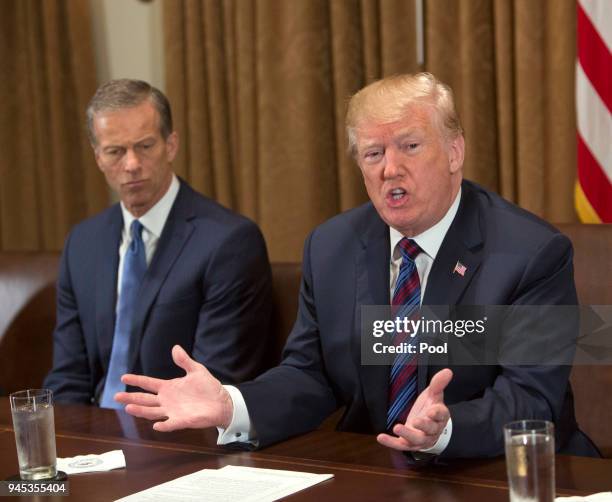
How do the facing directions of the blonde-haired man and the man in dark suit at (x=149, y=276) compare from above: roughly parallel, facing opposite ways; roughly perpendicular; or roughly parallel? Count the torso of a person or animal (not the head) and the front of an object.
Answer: roughly parallel

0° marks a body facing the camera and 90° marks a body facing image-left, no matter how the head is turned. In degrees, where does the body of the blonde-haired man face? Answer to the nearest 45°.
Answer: approximately 45°

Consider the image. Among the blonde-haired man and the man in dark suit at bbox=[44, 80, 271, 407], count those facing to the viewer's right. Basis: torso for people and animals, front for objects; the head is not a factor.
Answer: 0

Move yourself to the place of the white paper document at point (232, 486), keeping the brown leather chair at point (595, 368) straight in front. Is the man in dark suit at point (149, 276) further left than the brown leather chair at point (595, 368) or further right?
left

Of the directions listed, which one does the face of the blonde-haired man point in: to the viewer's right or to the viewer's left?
to the viewer's left

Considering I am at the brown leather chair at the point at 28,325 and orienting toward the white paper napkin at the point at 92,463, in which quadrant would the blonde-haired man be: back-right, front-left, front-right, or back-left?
front-left

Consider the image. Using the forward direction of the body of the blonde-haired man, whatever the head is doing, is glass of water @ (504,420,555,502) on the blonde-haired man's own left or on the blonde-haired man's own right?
on the blonde-haired man's own left

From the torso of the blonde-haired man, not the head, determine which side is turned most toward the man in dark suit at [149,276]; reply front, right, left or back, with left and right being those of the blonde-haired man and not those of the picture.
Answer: right

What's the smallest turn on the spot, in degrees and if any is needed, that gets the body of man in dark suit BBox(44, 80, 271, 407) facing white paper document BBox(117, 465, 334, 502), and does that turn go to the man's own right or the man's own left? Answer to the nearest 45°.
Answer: approximately 45° to the man's own left

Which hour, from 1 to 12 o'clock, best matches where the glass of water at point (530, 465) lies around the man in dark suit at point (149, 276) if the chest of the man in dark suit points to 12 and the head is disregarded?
The glass of water is roughly at 10 o'clock from the man in dark suit.

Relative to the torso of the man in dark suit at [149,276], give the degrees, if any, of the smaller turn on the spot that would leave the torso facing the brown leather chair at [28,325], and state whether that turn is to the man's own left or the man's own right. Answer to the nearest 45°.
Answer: approximately 90° to the man's own right

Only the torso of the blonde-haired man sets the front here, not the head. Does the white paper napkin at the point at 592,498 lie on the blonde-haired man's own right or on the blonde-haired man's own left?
on the blonde-haired man's own left

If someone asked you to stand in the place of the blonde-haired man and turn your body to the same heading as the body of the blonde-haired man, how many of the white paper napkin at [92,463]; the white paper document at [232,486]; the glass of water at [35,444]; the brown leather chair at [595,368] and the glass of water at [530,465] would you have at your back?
1

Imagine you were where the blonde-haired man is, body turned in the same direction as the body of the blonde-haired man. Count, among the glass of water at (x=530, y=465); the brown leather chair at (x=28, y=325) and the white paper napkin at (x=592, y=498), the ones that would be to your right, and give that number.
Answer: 1
